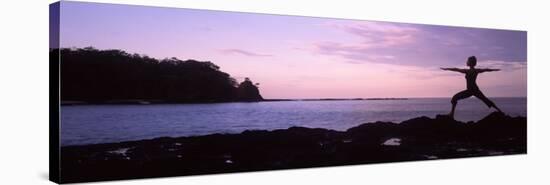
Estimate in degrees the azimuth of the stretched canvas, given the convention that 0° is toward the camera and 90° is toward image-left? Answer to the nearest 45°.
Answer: approximately 315°
